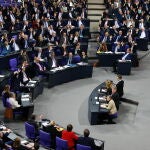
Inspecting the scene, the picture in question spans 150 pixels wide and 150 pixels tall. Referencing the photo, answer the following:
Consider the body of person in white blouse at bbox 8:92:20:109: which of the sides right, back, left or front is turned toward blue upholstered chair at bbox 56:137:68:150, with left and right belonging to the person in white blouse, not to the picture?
right

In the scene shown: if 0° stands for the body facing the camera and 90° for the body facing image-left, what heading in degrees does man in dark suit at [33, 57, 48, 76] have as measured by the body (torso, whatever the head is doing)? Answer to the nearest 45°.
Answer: approximately 315°

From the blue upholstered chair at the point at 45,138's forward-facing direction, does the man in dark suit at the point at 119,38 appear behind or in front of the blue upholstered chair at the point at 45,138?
in front

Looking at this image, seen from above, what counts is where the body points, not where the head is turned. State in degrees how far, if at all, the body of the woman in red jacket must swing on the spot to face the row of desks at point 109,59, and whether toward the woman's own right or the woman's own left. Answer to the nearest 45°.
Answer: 0° — they already face it

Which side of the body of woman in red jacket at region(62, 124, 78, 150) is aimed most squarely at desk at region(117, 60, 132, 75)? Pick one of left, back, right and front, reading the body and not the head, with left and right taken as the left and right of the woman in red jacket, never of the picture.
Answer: front

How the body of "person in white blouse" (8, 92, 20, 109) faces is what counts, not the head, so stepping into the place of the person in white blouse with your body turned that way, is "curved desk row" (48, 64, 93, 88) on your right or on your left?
on your left

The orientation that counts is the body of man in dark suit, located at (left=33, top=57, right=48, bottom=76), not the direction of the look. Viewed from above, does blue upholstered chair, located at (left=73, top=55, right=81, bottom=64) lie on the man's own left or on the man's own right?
on the man's own left

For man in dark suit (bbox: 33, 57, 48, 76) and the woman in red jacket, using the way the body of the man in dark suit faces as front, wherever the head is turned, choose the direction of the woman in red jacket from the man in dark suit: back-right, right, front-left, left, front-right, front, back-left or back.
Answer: front-right

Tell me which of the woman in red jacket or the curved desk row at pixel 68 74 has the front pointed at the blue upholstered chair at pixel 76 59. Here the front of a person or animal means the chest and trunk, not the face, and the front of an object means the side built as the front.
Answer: the woman in red jacket

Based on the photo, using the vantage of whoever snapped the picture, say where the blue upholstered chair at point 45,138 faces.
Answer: facing away from the viewer and to the right of the viewer

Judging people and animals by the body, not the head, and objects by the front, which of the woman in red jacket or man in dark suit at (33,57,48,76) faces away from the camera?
the woman in red jacket

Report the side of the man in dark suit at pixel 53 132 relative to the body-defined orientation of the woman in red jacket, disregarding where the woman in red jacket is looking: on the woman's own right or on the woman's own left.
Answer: on the woman's own left

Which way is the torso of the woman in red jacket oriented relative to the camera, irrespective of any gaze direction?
away from the camera

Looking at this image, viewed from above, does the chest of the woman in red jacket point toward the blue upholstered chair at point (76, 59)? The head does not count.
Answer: yes

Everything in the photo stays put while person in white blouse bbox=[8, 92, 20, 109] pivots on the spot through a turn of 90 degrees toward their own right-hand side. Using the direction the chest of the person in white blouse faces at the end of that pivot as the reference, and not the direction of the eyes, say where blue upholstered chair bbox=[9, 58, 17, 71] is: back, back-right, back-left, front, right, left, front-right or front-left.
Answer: back

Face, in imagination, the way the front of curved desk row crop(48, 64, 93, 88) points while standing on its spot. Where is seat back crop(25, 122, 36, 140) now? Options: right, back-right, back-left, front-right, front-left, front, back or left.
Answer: front-right

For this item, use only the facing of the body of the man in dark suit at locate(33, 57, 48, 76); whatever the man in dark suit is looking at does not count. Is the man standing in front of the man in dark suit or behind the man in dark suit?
in front

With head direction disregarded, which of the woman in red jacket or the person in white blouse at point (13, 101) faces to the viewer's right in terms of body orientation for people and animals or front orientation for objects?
the person in white blouse

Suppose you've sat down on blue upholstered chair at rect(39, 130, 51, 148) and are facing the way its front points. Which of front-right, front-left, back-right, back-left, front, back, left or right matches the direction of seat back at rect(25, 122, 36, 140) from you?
left

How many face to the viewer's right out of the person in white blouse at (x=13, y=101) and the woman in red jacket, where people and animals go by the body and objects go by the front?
1
